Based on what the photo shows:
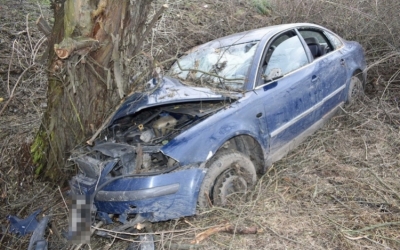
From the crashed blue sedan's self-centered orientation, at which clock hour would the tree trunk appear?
The tree trunk is roughly at 2 o'clock from the crashed blue sedan.

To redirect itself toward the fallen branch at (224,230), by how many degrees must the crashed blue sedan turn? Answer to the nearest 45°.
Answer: approximately 45° to its left

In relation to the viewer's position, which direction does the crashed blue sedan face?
facing the viewer and to the left of the viewer
